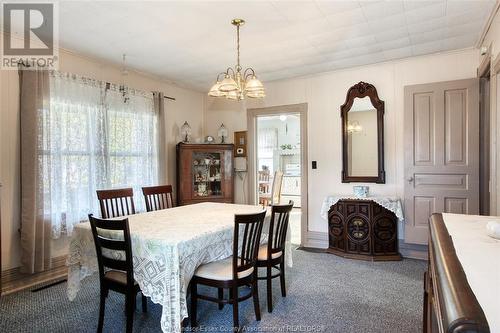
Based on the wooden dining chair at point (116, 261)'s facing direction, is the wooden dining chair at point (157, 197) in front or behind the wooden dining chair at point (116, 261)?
in front

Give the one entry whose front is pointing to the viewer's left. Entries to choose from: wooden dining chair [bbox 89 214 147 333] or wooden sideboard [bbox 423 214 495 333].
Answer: the wooden sideboard

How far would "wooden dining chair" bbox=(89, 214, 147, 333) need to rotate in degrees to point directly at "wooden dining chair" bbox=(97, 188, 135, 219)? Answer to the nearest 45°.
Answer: approximately 45° to its left

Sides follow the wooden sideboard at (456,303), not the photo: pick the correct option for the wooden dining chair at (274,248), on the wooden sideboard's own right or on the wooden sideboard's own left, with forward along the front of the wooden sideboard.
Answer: on the wooden sideboard's own right

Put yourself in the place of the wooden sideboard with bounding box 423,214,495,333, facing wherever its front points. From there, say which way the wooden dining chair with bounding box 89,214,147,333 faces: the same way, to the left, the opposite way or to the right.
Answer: to the right

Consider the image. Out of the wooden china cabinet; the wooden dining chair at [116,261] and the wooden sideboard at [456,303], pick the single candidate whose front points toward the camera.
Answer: the wooden china cabinet

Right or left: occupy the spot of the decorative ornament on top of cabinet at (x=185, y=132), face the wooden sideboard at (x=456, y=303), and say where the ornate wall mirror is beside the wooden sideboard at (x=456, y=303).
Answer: left

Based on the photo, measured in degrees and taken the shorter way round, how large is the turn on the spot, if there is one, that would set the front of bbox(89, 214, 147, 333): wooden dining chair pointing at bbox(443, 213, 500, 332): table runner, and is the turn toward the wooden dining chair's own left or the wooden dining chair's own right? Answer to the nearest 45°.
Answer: approximately 90° to the wooden dining chair's own right

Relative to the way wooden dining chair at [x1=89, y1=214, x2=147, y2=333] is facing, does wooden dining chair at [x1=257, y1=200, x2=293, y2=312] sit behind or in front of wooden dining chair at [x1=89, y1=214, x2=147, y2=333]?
in front

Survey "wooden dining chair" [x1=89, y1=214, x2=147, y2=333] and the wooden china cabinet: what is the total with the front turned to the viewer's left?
0

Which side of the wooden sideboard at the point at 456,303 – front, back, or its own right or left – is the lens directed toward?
left

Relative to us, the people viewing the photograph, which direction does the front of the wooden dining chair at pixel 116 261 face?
facing away from the viewer and to the right of the viewer

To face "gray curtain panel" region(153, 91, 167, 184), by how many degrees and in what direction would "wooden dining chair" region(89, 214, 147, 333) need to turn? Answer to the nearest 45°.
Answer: approximately 45° to its left

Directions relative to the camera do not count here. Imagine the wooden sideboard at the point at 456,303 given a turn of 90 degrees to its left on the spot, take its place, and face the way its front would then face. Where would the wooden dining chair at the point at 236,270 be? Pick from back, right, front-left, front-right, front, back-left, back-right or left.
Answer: back-right

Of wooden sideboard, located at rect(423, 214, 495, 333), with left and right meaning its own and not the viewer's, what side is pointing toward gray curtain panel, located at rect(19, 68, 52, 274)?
front

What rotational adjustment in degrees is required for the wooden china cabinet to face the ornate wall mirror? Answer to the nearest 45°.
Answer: approximately 45° to its left

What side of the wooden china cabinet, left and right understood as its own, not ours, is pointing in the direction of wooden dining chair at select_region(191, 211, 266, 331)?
front

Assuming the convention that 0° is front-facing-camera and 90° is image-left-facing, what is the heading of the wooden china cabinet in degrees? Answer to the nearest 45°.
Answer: approximately 0°

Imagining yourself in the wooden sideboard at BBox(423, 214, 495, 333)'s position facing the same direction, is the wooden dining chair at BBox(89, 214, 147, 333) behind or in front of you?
in front
